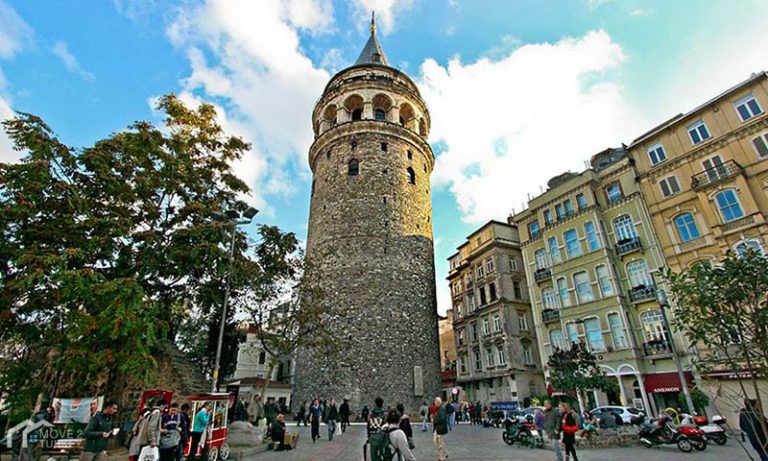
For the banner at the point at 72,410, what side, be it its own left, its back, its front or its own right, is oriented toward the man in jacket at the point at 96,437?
front

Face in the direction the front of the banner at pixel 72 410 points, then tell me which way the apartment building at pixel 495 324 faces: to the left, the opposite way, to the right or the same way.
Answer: to the right

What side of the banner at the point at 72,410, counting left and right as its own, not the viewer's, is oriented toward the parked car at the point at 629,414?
left

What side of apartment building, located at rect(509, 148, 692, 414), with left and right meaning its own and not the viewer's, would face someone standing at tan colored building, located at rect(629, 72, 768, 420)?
left

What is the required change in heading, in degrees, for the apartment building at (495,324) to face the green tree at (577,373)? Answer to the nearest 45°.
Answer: approximately 45° to its left

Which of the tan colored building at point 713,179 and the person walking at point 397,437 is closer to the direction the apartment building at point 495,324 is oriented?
the person walking

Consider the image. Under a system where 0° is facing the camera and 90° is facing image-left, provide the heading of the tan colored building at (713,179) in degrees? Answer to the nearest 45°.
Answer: approximately 45°

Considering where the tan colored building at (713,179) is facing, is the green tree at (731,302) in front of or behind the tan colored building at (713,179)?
in front

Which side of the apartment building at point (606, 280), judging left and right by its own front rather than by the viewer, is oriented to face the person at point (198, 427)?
front

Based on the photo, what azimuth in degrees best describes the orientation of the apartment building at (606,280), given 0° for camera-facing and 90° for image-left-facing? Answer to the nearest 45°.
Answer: approximately 45°
